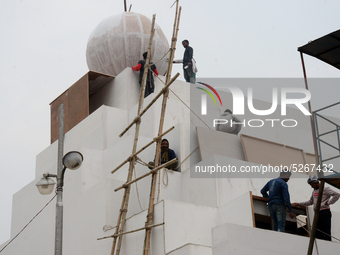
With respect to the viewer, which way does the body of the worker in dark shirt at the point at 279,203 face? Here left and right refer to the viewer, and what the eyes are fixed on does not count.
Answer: facing away from the viewer and to the right of the viewer

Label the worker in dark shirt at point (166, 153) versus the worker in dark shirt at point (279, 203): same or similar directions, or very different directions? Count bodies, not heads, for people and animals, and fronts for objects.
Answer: very different directions

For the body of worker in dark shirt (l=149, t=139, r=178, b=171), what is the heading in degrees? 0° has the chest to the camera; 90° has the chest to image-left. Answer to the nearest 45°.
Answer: approximately 45°

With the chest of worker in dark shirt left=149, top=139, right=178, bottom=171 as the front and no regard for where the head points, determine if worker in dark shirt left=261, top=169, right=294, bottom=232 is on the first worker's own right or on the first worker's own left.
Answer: on the first worker's own left
